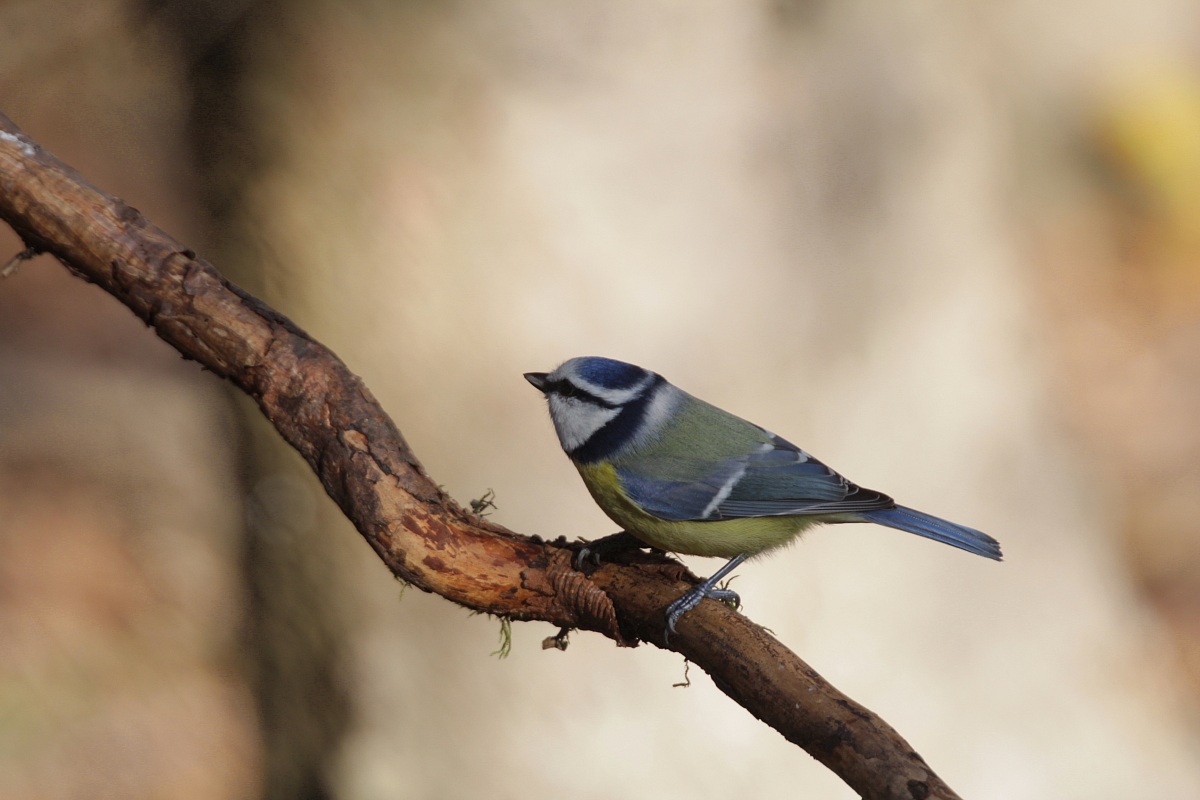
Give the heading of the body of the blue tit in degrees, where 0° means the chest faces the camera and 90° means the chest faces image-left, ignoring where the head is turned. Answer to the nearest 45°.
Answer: approximately 90°

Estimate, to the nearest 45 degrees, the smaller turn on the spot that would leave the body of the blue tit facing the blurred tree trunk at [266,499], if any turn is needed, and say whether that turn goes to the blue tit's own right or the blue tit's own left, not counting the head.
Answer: approximately 45° to the blue tit's own right
